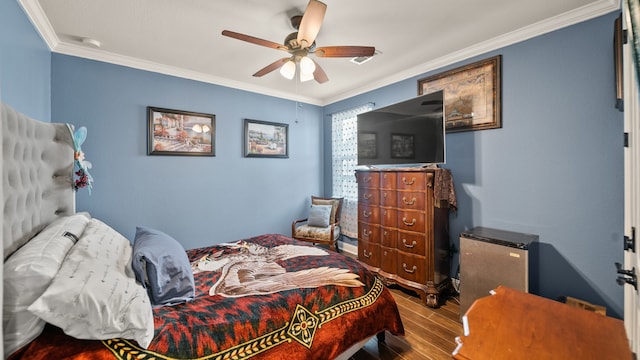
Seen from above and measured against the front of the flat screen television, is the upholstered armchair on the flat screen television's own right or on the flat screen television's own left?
on the flat screen television's own right

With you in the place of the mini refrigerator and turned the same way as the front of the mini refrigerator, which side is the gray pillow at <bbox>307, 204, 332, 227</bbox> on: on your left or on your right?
on your right

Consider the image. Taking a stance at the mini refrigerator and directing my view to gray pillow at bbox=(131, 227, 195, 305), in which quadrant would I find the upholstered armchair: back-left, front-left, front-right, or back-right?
front-right

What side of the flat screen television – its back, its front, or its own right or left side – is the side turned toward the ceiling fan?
front

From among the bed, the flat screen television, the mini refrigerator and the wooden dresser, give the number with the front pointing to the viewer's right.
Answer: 1

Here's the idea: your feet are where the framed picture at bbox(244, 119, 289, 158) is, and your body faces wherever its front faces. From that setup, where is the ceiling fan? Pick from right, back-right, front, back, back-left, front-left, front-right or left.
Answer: front-right

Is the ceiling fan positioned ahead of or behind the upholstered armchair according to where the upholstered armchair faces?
ahead

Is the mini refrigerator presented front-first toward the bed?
yes

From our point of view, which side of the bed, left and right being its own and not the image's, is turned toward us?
right

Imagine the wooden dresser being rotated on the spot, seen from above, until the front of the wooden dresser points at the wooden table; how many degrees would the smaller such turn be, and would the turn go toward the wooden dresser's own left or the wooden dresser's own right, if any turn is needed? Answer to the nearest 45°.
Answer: approximately 45° to the wooden dresser's own left

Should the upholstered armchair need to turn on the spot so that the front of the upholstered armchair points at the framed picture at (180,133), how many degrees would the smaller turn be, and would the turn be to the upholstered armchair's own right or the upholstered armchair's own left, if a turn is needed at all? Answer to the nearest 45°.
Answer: approximately 45° to the upholstered armchair's own right

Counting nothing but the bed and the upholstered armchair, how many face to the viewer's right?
1

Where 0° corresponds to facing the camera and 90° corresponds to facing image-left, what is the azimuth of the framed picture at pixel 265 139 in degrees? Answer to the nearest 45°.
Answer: approximately 315°

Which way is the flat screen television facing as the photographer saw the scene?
facing the viewer and to the left of the viewer

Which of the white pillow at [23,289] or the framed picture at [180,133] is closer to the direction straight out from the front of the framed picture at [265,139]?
the white pillow

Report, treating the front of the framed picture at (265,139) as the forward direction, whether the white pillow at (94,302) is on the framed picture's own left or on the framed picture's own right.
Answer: on the framed picture's own right

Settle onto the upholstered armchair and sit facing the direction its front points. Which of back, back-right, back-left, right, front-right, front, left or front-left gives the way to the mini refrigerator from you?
left
